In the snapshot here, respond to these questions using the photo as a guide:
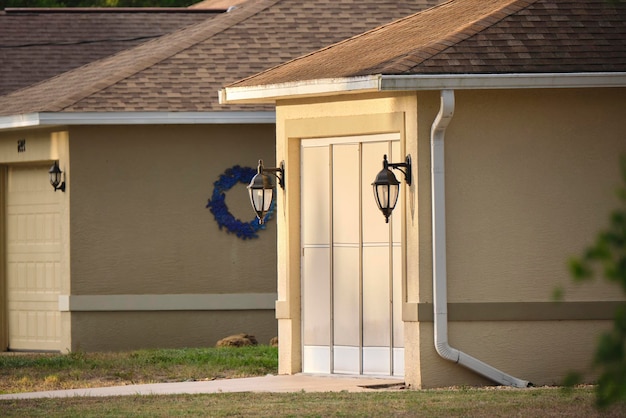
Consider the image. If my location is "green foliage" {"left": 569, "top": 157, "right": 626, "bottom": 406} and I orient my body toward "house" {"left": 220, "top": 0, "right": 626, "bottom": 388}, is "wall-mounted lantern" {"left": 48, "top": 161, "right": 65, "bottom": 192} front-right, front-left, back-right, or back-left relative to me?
front-left

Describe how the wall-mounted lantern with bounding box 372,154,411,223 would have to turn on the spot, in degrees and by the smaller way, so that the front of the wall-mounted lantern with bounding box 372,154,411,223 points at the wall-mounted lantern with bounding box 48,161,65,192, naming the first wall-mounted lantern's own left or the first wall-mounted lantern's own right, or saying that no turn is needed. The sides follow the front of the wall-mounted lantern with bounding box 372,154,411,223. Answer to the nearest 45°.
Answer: approximately 45° to the first wall-mounted lantern's own right

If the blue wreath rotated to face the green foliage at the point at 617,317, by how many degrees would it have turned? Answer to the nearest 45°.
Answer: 0° — it already faces it

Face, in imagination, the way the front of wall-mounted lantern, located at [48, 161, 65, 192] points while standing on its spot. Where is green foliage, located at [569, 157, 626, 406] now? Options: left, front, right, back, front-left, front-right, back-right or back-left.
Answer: left

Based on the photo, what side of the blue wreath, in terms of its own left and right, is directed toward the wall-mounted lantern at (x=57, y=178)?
right

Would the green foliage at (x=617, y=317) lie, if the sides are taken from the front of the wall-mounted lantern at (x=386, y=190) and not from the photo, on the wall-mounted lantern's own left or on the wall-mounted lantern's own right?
on the wall-mounted lantern's own left

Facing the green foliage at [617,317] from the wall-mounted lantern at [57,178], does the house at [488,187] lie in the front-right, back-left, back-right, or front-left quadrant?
front-left

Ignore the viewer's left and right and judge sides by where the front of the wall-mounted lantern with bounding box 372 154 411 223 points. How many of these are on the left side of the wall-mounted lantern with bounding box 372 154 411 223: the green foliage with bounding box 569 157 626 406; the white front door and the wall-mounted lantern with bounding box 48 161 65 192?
1

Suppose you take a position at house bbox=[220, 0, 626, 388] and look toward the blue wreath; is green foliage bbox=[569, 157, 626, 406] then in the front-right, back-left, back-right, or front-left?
back-left

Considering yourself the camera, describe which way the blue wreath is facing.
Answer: facing the viewer
